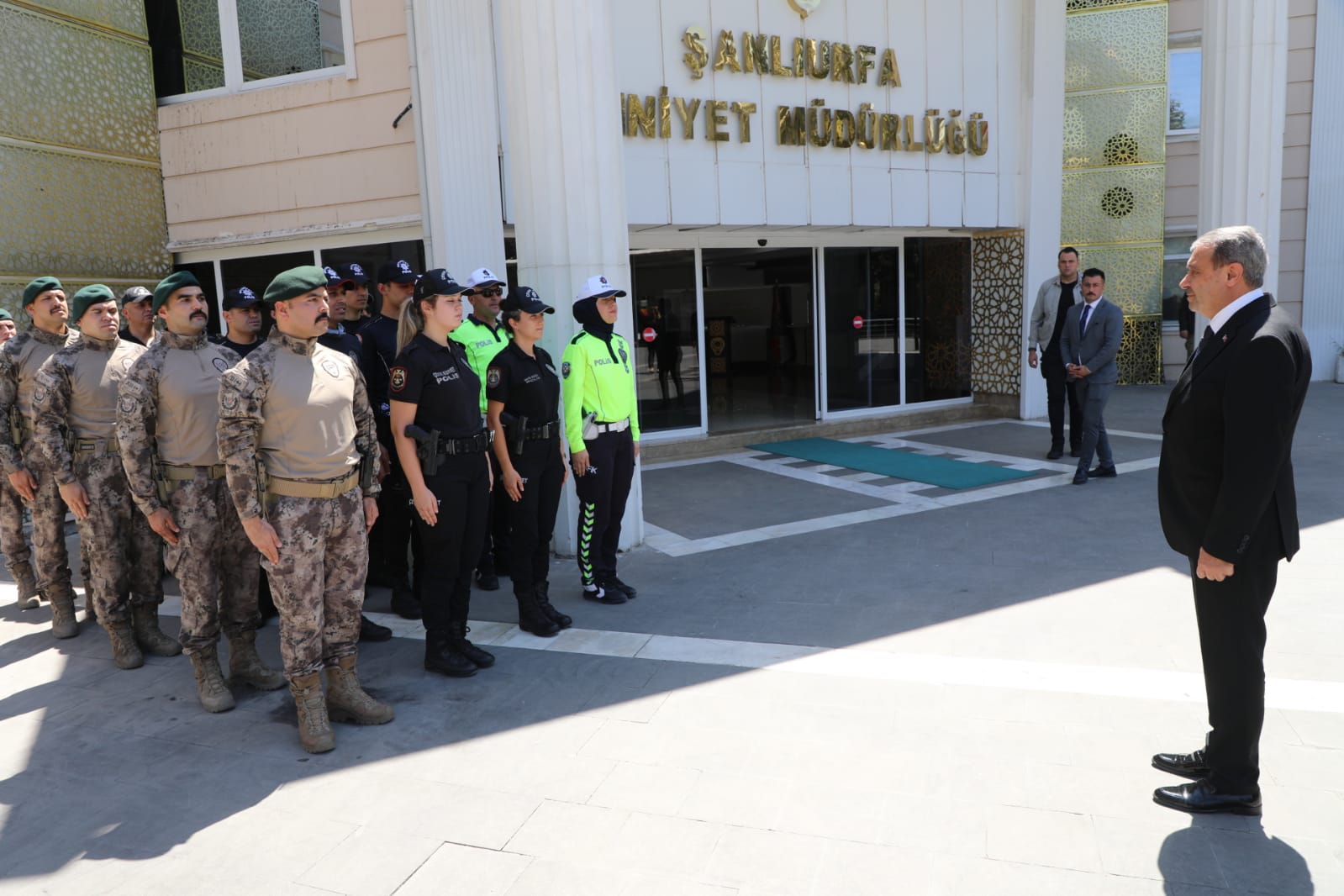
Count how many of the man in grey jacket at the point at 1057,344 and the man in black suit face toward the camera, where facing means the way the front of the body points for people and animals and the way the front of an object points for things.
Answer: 1

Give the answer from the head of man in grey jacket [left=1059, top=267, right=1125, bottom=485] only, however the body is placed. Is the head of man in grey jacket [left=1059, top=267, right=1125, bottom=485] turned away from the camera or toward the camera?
toward the camera

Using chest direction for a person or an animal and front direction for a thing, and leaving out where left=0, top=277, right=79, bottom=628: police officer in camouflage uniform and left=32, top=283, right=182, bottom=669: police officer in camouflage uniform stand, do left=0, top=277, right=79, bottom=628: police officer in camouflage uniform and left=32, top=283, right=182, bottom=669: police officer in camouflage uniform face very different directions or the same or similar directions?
same or similar directions

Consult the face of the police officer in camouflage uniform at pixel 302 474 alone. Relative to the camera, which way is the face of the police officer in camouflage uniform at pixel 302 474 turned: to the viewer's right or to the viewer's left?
to the viewer's right

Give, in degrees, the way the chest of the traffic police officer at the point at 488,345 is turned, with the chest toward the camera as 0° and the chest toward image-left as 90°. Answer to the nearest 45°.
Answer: approximately 315°

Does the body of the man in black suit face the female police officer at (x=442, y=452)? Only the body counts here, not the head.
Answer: yes

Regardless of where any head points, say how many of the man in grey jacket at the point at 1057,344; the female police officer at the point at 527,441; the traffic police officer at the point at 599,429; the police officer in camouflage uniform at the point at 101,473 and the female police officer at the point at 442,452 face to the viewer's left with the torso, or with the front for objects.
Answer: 0

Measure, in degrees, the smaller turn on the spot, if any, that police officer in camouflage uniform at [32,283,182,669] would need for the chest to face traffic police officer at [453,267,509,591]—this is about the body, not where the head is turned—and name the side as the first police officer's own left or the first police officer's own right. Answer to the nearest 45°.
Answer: approximately 45° to the first police officer's own left

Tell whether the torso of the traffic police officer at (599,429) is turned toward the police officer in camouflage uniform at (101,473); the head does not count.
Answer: no

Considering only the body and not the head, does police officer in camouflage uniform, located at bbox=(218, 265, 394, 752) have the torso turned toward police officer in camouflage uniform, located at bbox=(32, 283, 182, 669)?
no

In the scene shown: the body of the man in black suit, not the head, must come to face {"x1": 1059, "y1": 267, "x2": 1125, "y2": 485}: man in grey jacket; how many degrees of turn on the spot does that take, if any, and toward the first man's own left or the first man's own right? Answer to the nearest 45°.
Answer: approximately 90° to the first man's own right

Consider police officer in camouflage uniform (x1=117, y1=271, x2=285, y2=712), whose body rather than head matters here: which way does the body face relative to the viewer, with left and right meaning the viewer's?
facing the viewer and to the right of the viewer

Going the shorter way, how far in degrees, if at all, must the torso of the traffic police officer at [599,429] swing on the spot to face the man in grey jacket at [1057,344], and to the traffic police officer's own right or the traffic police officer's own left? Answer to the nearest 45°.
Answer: approximately 90° to the traffic police officer's own left

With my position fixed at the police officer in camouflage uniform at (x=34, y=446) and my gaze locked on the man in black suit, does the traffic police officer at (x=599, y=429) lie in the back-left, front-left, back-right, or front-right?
front-left

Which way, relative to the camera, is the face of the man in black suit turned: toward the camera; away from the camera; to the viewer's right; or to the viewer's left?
to the viewer's left

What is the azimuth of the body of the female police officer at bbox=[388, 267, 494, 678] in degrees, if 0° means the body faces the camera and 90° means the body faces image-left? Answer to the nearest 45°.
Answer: approximately 315°

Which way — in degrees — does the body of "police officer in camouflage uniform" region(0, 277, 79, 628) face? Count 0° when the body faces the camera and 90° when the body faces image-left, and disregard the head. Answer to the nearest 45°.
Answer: approximately 315°

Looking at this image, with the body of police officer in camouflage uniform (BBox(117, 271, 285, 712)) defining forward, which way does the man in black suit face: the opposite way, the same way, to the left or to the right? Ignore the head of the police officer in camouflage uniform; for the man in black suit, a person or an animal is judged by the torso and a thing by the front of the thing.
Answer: the opposite way

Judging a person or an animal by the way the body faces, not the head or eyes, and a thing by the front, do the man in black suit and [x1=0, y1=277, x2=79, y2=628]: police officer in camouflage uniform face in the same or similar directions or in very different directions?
very different directions

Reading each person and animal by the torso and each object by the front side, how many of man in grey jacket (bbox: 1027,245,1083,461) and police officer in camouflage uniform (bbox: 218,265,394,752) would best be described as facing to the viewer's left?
0

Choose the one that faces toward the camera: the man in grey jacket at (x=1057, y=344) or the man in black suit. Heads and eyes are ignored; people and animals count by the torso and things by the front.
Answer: the man in grey jacket
